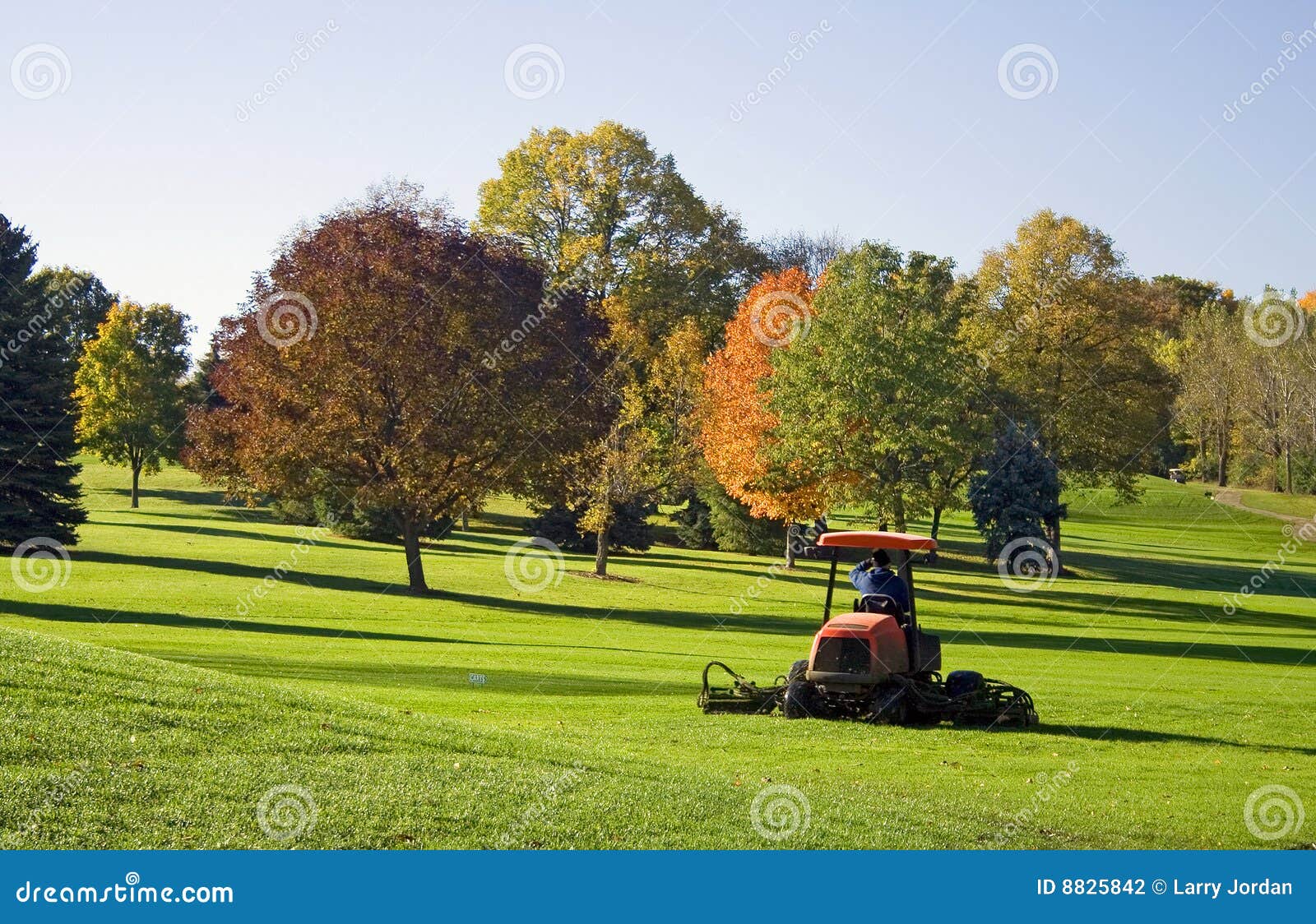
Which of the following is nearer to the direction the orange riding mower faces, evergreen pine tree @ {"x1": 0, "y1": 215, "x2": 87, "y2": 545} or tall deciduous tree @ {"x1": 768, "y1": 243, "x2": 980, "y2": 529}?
the tall deciduous tree

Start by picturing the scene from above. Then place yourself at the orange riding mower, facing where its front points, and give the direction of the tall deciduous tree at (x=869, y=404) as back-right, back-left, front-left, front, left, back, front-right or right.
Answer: front-left

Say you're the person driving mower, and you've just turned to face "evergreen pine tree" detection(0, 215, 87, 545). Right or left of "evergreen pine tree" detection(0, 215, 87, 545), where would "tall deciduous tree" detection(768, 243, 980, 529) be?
right

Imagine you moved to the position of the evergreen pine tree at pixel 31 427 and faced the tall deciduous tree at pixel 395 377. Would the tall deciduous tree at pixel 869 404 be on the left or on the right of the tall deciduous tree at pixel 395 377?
left

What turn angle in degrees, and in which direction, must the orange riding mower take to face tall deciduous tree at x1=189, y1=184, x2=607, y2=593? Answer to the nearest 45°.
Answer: approximately 90° to its left

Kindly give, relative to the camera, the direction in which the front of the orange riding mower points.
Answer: facing away from the viewer and to the right of the viewer

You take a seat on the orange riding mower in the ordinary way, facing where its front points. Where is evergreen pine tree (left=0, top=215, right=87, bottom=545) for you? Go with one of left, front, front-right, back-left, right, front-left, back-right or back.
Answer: left
